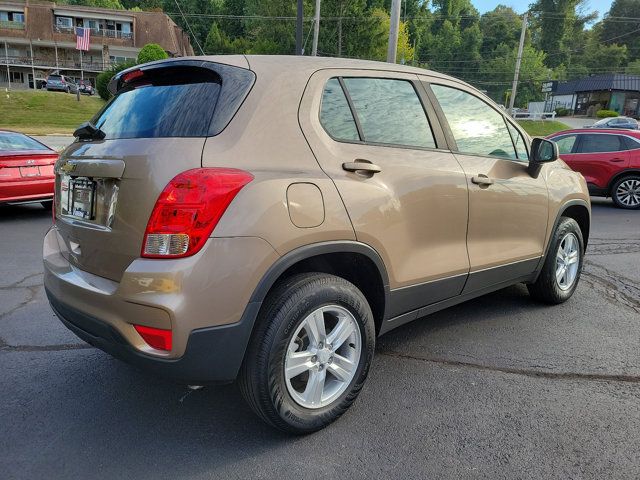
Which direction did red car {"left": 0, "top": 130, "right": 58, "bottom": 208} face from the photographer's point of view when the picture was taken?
facing away from the viewer and to the left of the viewer

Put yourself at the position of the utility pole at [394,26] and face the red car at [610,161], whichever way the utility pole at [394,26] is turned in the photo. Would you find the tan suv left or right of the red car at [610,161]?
right

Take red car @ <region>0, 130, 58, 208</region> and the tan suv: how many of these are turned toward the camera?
0

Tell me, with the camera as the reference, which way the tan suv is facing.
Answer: facing away from the viewer and to the right of the viewer

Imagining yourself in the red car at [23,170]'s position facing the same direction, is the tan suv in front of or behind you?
behind

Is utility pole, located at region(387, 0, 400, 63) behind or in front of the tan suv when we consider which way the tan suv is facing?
in front

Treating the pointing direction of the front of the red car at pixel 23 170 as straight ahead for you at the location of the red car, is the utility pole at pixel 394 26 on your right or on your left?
on your right

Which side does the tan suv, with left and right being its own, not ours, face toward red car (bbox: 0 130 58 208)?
left
